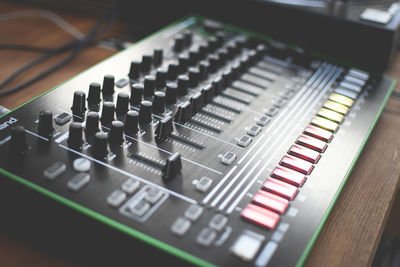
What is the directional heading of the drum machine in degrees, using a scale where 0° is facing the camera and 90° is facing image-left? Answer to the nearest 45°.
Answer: approximately 315°

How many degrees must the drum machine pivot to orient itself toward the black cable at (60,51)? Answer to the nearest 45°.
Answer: approximately 180°
